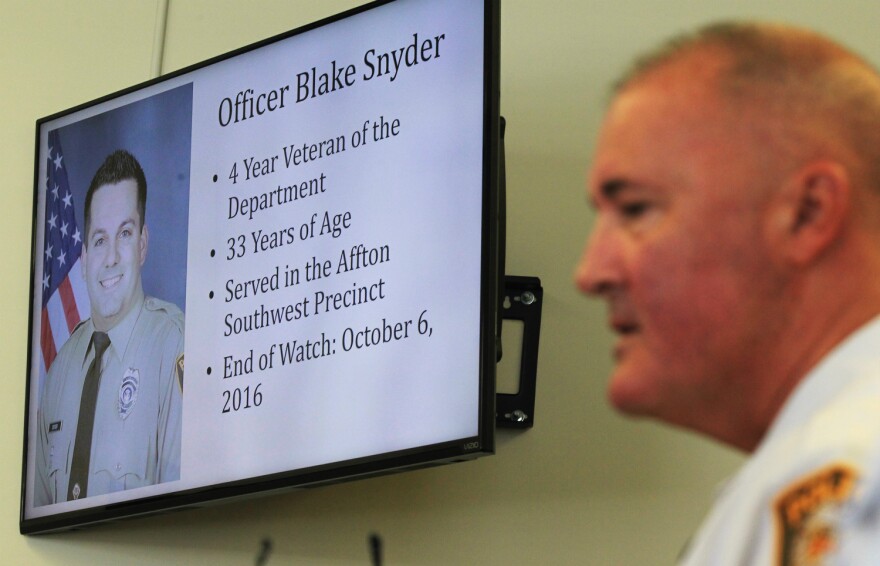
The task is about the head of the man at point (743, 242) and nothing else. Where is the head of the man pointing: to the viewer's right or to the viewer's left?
to the viewer's left

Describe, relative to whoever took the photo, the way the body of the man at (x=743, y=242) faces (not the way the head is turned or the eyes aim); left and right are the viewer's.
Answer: facing to the left of the viewer
